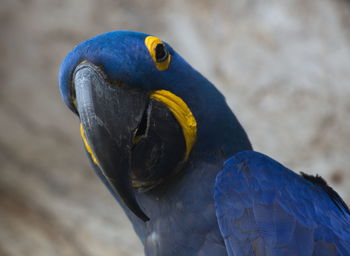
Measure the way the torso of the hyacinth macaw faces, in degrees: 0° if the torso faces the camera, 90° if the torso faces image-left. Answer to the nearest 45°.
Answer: approximately 45°
